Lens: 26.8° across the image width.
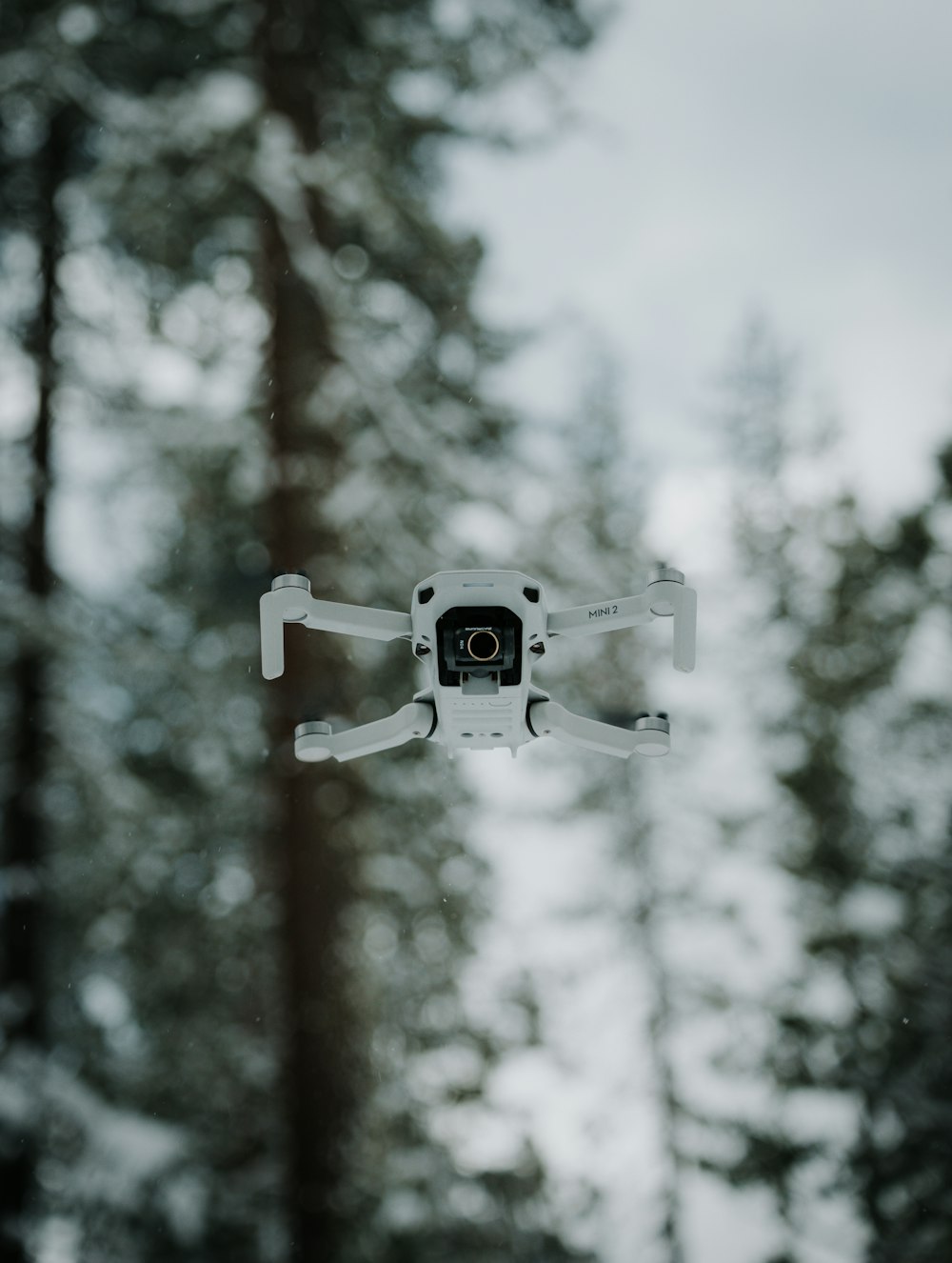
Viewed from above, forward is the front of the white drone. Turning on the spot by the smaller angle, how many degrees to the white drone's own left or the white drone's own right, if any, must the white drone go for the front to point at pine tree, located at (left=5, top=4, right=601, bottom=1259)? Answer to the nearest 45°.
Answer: approximately 180°

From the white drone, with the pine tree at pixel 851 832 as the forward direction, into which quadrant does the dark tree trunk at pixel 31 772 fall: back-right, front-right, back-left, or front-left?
front-left

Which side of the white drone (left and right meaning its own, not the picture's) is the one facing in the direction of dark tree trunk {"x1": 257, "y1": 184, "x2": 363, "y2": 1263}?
back

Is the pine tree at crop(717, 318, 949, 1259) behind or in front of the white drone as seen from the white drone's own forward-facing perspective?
behind

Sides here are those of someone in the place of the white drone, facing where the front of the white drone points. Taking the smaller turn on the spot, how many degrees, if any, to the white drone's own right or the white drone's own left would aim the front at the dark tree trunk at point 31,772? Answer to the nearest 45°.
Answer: approximately 135° to the white drone's own right

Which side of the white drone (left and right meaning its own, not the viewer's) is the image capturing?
front

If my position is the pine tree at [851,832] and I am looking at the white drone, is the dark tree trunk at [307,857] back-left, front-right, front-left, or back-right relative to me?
front-right
